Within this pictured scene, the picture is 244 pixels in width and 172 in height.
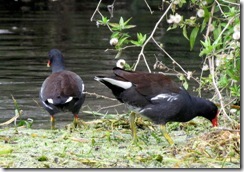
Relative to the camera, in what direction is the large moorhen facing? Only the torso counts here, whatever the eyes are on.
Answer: to the viewer's right
